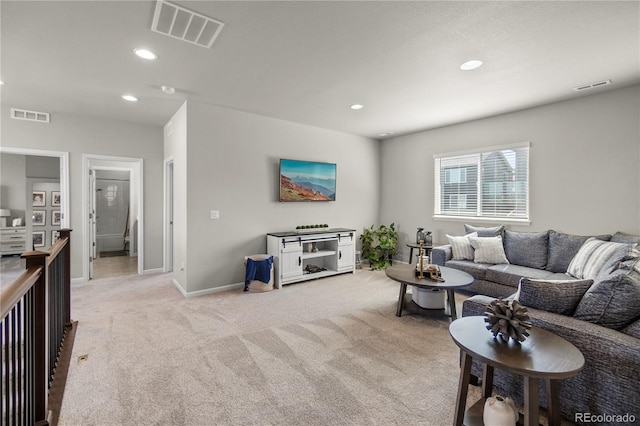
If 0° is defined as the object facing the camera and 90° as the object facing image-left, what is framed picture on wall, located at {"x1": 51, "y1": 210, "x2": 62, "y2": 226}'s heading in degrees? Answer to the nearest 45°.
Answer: approximately 0°

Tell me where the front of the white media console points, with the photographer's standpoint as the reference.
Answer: facing the viewer and to the right of the viewer

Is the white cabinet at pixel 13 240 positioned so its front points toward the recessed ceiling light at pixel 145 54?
yes

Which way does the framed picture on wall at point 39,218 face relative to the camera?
toward the camera

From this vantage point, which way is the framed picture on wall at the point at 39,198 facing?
toward the camera

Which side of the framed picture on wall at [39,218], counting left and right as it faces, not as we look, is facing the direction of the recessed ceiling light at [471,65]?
front

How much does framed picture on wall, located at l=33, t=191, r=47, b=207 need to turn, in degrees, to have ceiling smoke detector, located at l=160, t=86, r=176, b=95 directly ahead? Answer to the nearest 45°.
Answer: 0° — it already faces it

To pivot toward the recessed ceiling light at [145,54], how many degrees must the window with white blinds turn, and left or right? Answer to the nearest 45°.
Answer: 0° — it already faces it

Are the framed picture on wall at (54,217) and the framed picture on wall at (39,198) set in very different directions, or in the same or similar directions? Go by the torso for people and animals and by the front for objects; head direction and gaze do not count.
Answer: same or similar directions

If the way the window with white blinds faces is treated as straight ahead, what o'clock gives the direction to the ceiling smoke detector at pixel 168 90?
The ceiling smoke detector is roughly at 12 o'clock from the window with white blinds.

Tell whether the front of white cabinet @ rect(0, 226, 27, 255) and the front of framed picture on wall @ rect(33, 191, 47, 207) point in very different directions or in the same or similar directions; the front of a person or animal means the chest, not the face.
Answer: same or similar directions

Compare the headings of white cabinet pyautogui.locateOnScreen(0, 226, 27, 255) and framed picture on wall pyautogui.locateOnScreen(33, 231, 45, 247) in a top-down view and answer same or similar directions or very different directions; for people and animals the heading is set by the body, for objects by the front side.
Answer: same or similar directions

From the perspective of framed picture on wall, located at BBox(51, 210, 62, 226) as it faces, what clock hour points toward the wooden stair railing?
The wooden stair railing is roughly at 12 o'clock from the framed picture on wall.

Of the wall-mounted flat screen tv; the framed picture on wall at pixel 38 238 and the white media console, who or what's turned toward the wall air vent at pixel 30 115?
the framed picture on wall

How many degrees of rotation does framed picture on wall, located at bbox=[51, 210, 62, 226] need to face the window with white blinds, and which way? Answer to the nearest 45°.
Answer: approximately 45° to its left

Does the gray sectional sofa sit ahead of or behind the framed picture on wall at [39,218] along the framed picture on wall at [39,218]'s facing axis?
ahead
